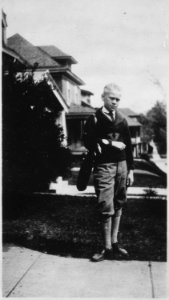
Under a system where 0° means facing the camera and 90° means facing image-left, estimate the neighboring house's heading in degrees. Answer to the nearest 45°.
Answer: approximately 315°

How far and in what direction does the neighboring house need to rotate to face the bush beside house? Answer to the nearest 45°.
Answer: approximately 45° to its right
